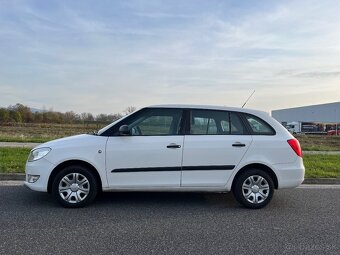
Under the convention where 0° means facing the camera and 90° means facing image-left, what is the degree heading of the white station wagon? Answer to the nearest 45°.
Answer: approximately 90°
